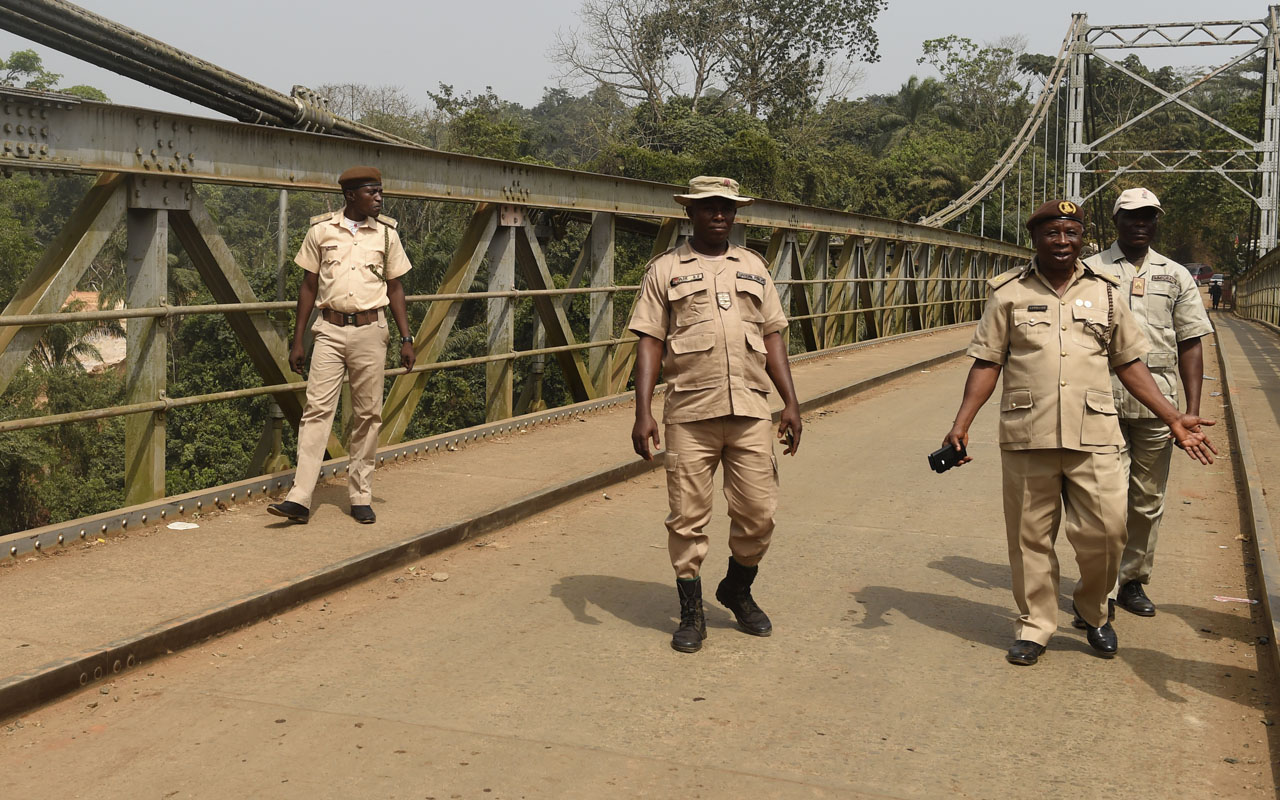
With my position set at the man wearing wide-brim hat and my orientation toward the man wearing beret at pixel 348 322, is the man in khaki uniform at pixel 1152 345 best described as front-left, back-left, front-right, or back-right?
back-right

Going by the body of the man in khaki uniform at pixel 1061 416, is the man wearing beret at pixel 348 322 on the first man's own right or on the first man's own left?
on the first man's own right

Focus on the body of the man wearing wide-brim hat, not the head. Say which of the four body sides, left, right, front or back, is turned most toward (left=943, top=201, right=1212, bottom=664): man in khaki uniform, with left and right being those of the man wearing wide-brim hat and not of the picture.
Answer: left

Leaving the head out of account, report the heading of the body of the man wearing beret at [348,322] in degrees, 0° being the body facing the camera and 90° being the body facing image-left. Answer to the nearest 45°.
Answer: approximately 0°

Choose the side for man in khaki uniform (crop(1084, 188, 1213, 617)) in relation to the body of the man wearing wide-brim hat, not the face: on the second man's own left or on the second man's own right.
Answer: on the second man's own left
